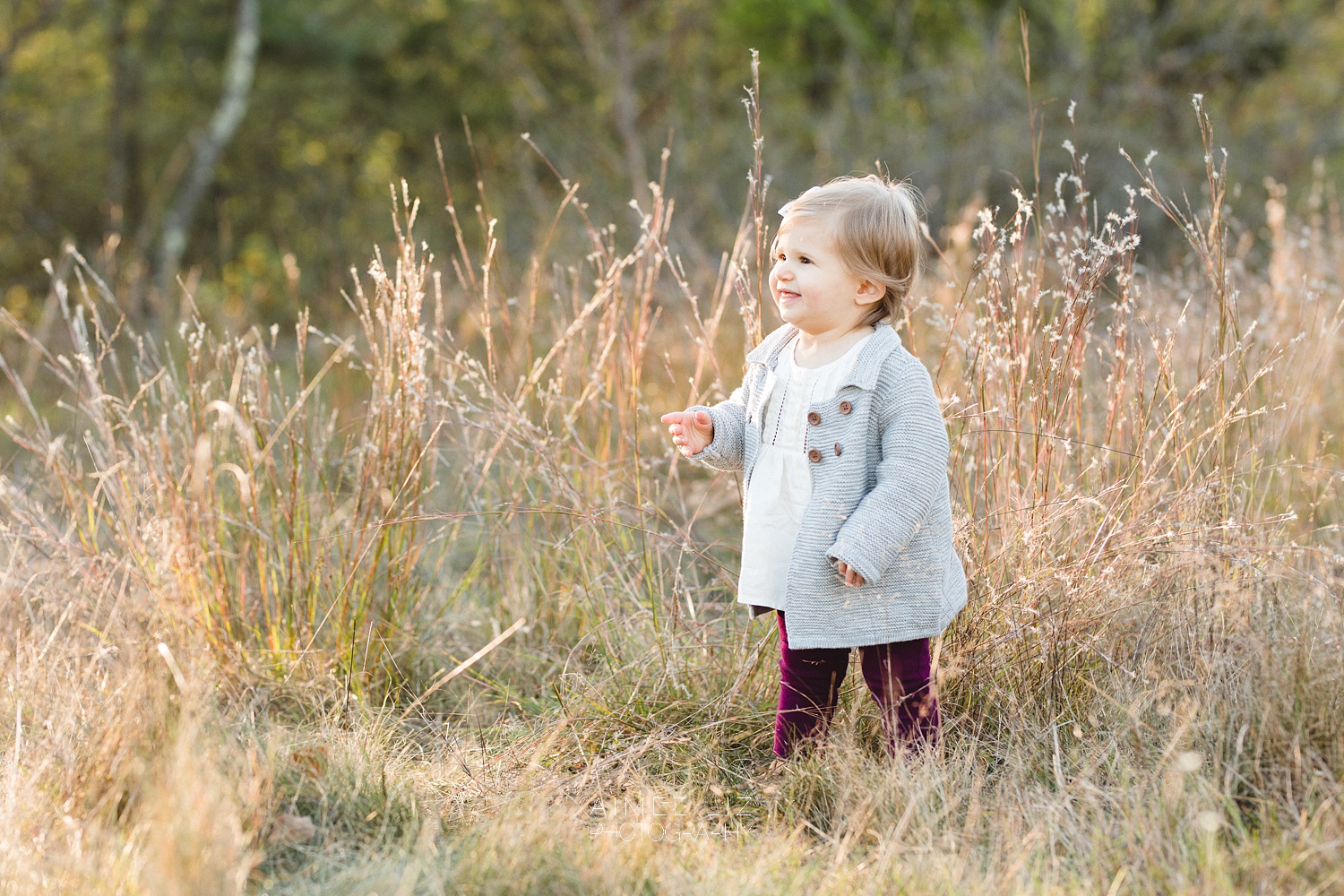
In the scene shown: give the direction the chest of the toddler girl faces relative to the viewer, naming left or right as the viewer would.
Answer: facing the viewer and to the left of the viewer
